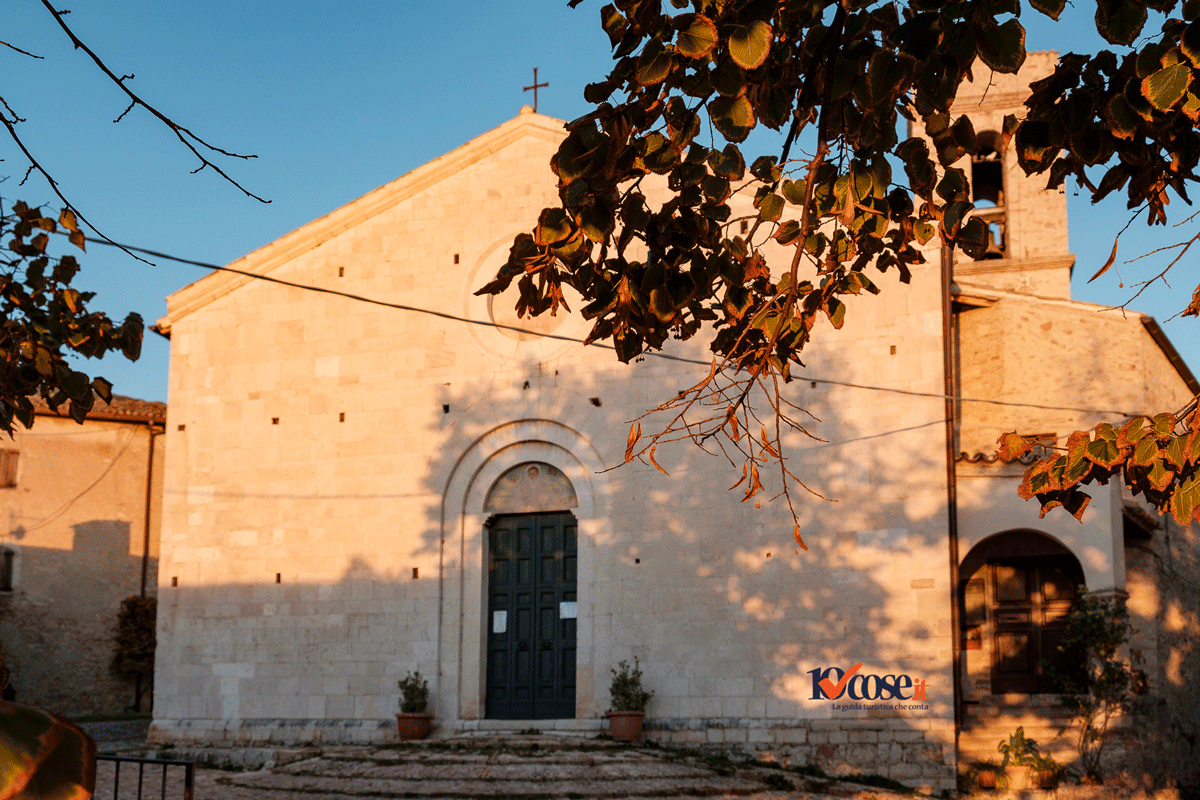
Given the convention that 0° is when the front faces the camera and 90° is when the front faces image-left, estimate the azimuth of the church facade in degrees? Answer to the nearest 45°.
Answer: approximately 0°

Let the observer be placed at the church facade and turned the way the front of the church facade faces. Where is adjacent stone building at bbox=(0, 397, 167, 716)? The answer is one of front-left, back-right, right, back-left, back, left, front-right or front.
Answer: back-right

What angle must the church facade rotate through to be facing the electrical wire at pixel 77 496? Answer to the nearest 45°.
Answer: approximately 135° to its right

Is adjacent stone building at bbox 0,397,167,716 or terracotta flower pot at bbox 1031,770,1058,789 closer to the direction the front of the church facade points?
the terracotta flower pot

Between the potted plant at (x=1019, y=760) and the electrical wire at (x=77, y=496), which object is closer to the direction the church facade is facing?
the potted plant
